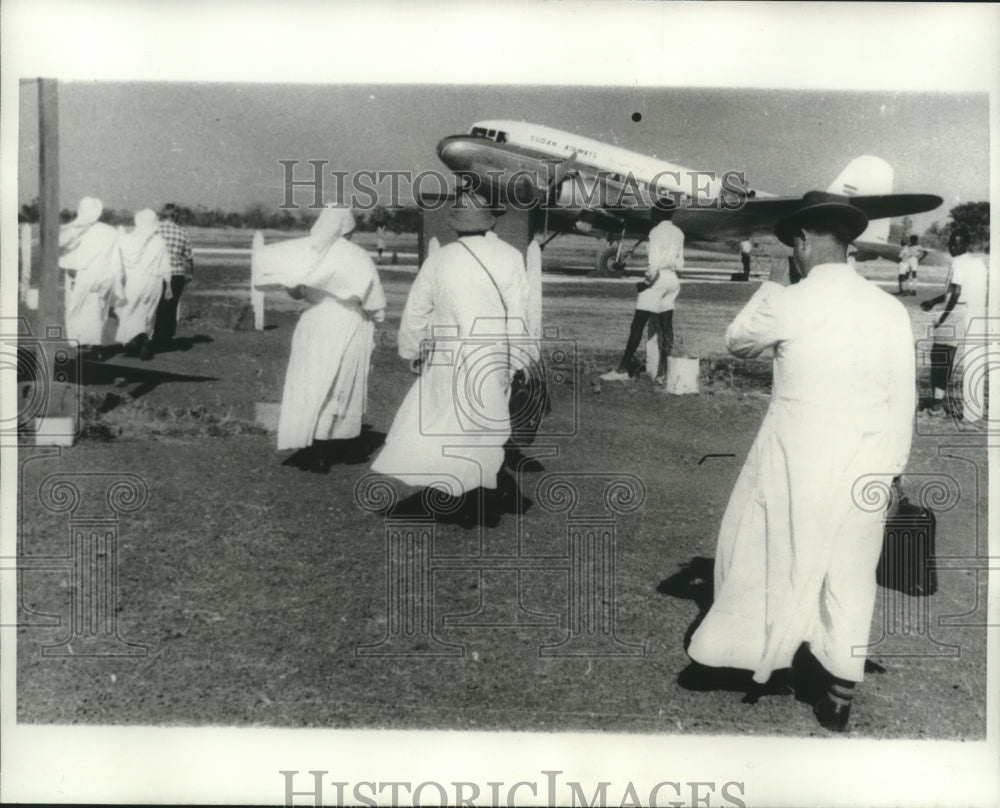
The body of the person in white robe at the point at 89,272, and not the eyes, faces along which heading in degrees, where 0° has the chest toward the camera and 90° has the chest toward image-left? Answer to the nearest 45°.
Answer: approximately 180°

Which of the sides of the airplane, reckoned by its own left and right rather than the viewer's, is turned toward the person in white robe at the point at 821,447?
left

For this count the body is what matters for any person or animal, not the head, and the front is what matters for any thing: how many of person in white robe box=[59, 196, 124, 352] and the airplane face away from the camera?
1

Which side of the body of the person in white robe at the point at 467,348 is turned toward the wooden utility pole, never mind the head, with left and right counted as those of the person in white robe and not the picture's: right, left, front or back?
left

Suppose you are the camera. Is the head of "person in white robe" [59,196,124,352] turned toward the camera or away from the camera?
away from the camera

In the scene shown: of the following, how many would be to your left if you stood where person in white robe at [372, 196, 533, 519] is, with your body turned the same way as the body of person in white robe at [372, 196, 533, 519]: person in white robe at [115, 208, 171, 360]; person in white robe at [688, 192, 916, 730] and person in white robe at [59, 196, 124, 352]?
2

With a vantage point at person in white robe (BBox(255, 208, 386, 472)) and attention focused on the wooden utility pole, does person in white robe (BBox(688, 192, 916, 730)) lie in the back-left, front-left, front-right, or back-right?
back-left

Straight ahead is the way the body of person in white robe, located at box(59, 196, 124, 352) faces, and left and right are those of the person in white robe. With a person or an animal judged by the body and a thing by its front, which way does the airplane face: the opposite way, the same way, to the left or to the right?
to the left

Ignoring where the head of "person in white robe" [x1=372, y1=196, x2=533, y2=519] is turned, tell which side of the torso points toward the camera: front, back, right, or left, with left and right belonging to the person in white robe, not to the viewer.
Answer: back

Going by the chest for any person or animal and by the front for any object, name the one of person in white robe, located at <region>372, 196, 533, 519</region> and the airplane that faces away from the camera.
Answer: the person in white robe

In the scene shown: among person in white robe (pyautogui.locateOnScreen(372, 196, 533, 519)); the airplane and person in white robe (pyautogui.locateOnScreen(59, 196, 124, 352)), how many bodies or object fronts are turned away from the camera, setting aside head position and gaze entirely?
2
